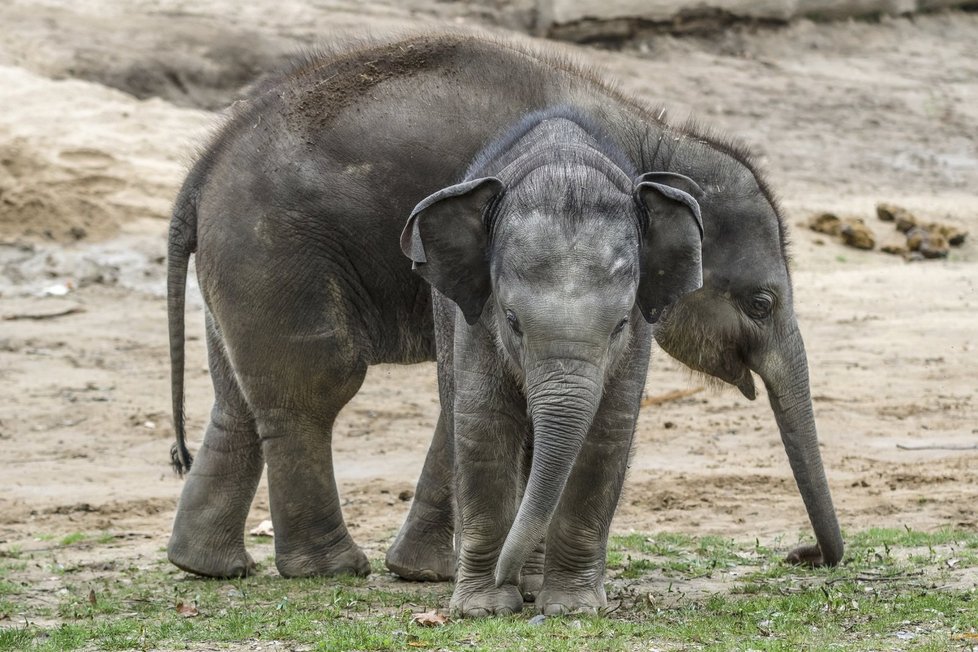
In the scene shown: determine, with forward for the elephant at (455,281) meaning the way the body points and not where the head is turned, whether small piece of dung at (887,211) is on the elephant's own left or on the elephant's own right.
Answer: on the elephant's own left

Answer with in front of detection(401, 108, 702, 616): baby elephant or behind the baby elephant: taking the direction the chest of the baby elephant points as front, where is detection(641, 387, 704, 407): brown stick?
behind

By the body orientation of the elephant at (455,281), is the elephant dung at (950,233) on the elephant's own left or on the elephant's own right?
on the elephant's own left

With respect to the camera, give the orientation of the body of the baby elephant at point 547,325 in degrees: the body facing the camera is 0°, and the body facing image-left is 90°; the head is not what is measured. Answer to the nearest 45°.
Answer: approximately 0°
